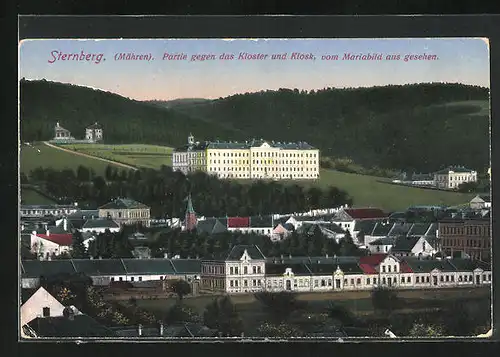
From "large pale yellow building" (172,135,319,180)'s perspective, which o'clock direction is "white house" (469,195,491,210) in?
The white house is roughly at 9 o'clock from the large pale yellow building.

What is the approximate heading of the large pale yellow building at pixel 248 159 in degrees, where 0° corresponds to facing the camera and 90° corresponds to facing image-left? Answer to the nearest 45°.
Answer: approximately 0°
